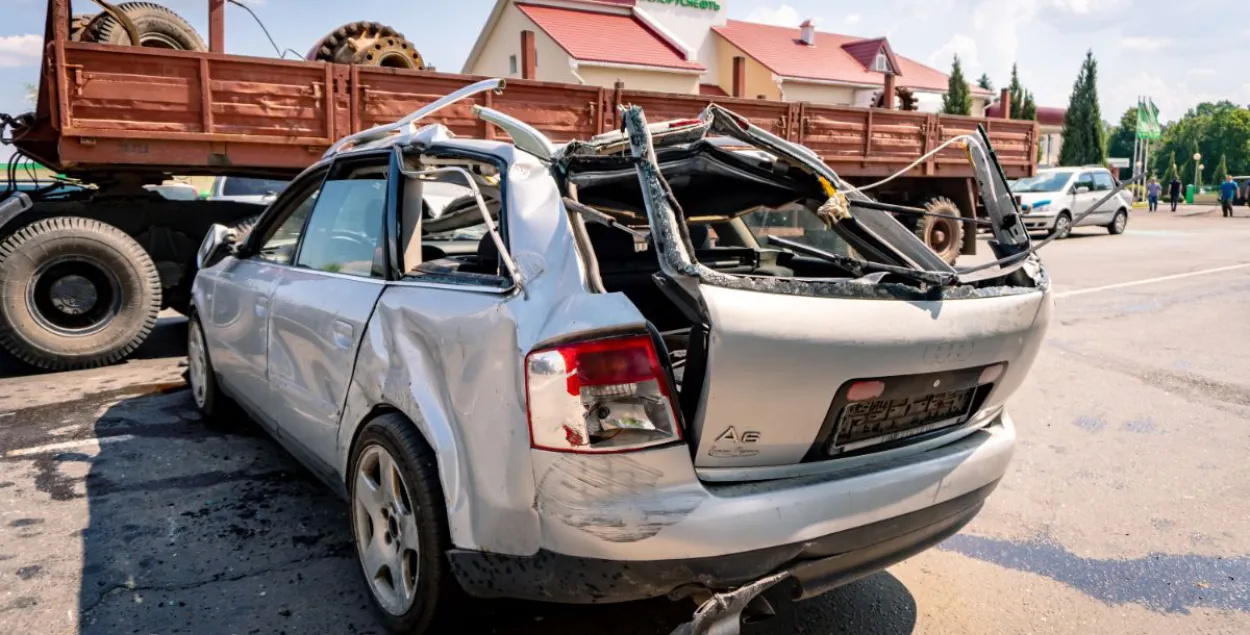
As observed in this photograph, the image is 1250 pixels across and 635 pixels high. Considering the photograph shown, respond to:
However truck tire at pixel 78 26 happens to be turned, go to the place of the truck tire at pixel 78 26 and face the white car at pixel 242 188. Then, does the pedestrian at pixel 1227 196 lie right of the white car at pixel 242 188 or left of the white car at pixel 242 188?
right

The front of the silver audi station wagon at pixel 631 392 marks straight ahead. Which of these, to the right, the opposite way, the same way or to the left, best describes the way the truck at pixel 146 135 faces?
to the left

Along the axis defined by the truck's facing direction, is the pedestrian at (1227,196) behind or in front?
behind

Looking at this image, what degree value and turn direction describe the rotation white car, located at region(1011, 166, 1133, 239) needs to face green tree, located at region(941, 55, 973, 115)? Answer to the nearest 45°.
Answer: approximately 135° to its right

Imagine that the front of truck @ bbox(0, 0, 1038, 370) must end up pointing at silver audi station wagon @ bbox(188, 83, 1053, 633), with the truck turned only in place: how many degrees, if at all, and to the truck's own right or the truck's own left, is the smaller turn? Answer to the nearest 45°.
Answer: approximately 90° to the truck's own left

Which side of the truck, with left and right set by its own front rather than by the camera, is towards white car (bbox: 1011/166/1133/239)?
back

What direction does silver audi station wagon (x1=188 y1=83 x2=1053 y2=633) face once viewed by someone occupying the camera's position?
facing away from the viewer and to the left of the viewer

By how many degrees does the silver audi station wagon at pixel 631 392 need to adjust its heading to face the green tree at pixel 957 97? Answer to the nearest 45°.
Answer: approximately 45° to its right

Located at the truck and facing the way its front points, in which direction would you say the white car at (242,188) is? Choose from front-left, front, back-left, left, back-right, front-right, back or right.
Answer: back-right
